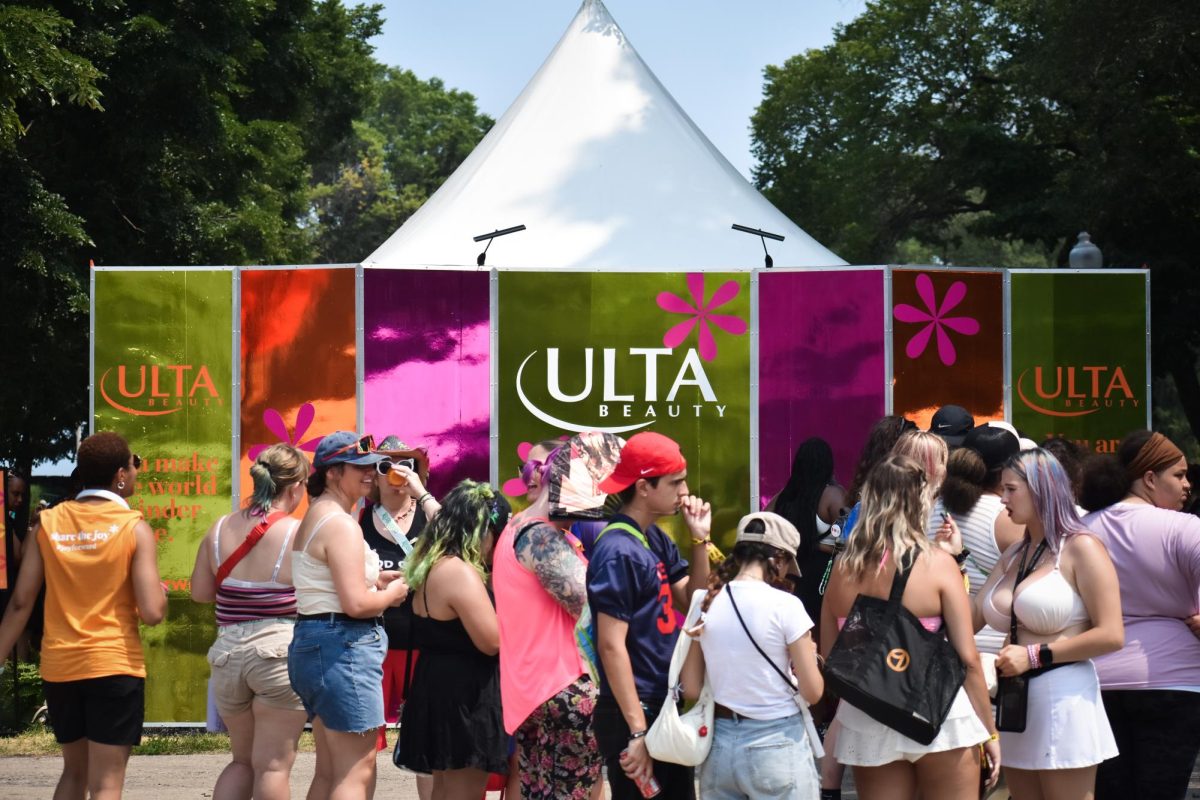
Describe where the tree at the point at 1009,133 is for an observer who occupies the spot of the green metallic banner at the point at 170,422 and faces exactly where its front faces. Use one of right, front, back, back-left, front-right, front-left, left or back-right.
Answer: back-left

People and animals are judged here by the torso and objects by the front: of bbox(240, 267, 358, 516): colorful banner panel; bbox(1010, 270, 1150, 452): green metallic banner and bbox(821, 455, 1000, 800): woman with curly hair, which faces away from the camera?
the woman with curly hair

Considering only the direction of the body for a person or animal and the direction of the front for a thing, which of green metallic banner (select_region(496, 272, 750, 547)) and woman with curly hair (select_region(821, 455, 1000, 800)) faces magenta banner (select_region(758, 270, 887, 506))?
the woman with curly hair

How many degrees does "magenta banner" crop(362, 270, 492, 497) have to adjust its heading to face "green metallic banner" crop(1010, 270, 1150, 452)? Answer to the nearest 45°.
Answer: approximately 90° to its left

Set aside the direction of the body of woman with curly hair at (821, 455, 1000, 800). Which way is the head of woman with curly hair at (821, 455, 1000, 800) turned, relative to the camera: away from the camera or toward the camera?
away from the camera

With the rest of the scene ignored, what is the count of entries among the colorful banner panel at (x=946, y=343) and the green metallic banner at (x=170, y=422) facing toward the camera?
2

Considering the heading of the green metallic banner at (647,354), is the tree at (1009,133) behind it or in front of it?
behind

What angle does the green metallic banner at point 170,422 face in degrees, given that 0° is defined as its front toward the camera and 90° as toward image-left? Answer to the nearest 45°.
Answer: approximately 0°

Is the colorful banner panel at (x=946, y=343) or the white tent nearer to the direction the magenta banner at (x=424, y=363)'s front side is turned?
the colorful banner panel

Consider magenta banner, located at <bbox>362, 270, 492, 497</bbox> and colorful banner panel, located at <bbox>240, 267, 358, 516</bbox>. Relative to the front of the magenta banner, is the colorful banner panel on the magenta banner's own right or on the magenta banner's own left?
on the magenta banner's own right

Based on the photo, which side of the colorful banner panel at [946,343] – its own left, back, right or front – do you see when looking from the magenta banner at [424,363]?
right
